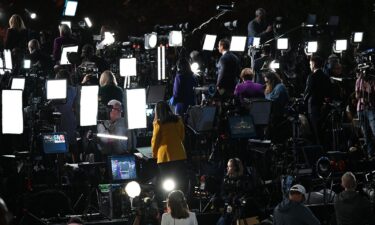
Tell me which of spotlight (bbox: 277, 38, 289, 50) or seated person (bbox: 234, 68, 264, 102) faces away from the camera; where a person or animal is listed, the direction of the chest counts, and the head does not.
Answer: the seated person

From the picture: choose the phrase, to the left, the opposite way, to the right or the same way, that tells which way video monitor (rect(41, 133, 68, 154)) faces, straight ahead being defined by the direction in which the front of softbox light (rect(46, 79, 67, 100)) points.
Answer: the same way

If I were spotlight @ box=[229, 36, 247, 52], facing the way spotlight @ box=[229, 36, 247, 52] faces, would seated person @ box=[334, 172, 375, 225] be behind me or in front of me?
in front

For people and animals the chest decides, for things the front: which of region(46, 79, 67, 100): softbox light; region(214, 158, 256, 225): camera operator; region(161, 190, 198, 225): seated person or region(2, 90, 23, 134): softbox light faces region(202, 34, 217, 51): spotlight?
the seated person

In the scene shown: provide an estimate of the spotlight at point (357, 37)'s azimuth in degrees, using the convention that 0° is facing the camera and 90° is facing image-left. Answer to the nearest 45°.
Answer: approximately 0°

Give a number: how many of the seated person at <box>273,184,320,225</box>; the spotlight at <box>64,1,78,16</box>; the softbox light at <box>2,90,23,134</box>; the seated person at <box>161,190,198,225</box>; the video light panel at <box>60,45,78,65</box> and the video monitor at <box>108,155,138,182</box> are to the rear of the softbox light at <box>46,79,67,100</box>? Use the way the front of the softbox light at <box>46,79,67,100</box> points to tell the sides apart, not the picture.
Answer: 2

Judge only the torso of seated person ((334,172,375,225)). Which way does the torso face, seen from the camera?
away from the camera

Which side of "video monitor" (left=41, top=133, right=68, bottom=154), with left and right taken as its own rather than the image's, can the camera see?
front

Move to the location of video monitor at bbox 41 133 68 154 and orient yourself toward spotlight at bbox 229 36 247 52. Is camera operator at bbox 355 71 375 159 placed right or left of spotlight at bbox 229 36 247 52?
right

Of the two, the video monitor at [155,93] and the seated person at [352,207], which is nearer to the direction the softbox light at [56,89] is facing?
the seated person

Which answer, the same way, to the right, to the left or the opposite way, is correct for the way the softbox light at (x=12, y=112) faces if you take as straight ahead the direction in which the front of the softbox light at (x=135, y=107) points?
the same way

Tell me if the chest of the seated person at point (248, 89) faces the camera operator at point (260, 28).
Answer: yes

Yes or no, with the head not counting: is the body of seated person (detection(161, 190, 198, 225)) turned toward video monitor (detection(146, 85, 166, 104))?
yes

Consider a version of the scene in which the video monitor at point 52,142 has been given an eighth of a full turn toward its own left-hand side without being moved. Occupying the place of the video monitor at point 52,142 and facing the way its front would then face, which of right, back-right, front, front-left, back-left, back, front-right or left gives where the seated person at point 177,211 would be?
front

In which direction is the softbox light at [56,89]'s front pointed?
toward the camera

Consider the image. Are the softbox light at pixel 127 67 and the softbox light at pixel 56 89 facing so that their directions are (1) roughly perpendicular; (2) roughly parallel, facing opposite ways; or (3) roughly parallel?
roughly parallel

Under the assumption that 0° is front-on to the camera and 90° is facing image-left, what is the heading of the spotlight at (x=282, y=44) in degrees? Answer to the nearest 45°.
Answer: approximately 0°

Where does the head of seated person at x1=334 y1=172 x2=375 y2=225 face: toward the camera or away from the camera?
away from the camera

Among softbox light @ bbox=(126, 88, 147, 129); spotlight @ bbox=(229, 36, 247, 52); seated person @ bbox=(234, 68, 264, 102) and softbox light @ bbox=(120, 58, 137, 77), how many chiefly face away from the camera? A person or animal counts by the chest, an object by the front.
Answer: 1

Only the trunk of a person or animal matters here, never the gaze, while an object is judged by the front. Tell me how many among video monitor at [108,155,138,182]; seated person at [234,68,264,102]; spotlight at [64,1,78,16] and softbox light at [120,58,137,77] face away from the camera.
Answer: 1

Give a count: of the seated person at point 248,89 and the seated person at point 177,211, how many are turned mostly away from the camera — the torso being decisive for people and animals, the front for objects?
2

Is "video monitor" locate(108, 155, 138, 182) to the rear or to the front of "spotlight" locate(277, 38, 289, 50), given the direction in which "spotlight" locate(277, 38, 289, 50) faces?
to the front

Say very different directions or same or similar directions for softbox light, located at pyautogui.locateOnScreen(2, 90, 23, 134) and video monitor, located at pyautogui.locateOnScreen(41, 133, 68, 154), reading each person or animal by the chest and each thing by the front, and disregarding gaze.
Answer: same or similar directions
